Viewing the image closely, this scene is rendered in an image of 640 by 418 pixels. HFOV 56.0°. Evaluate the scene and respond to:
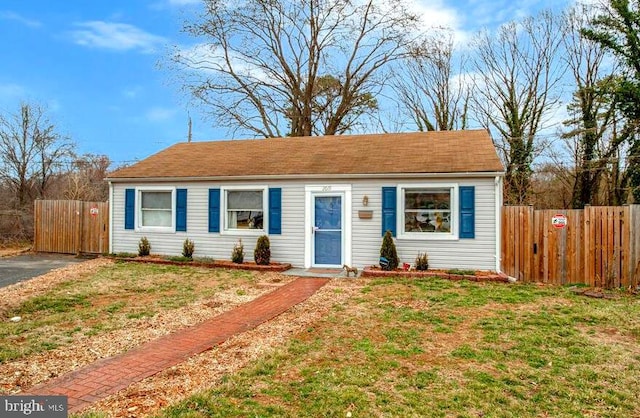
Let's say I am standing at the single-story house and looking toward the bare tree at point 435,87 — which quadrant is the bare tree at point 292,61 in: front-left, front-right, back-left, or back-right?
front-left

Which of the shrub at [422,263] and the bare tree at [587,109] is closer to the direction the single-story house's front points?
the shrub

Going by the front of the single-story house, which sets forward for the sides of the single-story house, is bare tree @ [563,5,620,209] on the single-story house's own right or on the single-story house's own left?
on the single-story house's own left

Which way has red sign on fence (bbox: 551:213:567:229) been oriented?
toward the camera

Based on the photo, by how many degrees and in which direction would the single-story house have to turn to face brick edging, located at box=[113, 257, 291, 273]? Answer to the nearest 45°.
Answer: approximately 90° to its right

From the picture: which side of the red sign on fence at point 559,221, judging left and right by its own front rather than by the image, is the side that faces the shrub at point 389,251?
right

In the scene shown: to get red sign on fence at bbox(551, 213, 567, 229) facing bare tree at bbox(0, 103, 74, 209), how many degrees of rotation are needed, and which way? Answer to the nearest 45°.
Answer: approximately 90° to its right

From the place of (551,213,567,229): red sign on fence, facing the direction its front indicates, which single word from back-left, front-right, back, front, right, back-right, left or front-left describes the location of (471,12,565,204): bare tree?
back

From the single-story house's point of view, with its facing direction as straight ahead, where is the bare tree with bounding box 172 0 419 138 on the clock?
The bare tree is roughly at 6 o'clock from the single-story house.

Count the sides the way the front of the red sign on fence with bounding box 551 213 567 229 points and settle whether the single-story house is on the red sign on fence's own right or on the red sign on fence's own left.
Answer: on the red sign on fence's own right

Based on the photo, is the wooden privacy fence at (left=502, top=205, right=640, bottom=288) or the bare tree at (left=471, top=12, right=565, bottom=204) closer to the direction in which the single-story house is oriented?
the wooden privacy fence

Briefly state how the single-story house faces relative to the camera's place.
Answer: facing the viewer
